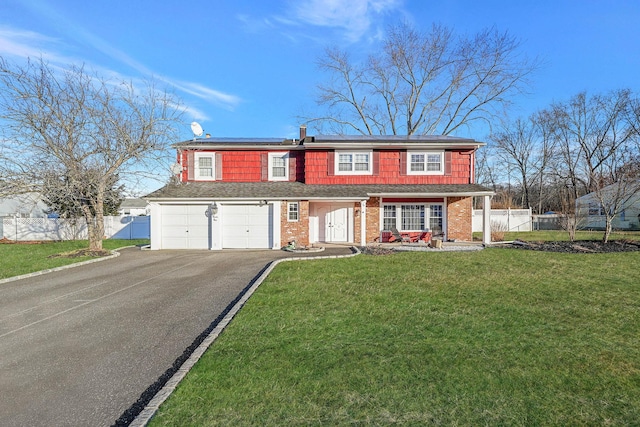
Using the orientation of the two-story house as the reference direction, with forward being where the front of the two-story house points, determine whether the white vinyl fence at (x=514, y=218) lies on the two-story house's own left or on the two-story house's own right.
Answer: on the two-story house's own left

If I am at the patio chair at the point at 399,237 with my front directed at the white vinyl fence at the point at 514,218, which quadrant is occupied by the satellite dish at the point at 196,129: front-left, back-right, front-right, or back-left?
back-left

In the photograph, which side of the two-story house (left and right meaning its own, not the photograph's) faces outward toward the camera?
front

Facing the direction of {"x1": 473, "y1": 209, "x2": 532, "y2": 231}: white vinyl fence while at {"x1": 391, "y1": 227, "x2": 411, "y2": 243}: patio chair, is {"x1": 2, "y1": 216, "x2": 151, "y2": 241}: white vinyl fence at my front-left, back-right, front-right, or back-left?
back-left

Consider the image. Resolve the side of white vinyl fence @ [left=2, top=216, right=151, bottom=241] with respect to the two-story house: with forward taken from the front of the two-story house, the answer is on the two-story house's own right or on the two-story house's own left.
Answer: on the two-story house's own right
